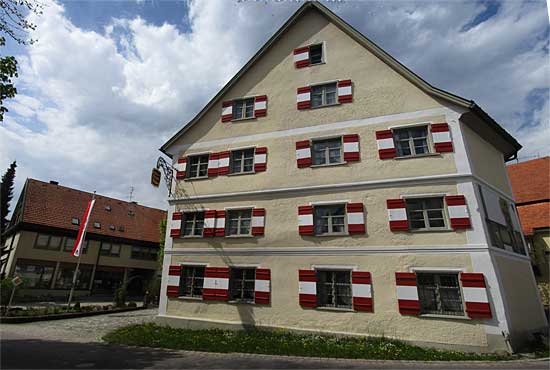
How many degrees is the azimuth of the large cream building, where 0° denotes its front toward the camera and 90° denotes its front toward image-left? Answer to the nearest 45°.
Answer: approximately 0°

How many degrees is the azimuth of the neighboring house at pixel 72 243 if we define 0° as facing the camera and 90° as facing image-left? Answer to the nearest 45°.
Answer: approximately 0°

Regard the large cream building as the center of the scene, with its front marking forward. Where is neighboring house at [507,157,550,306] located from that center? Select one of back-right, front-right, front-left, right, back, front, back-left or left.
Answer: back-left

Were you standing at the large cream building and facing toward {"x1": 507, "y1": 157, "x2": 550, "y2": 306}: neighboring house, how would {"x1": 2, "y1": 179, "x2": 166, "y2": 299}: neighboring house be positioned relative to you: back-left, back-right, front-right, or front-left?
back-left

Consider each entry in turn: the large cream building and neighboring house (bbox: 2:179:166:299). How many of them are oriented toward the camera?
2

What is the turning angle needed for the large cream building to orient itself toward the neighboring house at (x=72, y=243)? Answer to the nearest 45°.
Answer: approximately 90° to its right

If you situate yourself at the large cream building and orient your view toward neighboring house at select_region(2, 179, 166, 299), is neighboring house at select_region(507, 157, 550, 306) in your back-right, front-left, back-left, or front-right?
back-right

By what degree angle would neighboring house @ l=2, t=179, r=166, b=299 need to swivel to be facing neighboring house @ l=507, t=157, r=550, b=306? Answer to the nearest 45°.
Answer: approximately 45° to its left
